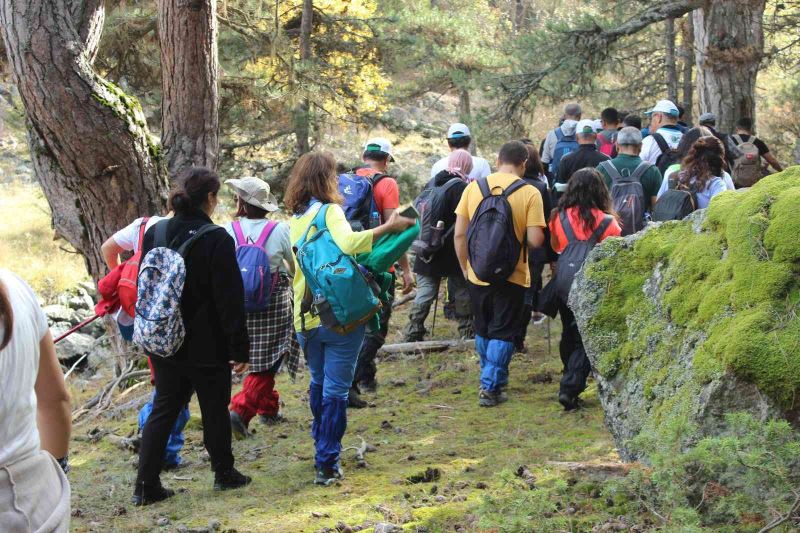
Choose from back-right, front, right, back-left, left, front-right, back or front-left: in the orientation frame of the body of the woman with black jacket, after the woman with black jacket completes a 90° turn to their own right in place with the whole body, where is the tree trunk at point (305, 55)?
back-left

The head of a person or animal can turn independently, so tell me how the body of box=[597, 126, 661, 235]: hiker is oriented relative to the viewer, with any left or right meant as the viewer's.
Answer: facing away from the viewer

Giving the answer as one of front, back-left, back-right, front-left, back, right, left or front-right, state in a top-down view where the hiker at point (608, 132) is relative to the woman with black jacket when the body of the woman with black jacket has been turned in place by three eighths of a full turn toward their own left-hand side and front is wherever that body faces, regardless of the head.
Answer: back-right

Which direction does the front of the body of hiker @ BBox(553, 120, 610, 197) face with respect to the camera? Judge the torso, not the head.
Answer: away from the camera

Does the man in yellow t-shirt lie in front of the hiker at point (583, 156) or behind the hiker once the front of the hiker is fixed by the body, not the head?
behind

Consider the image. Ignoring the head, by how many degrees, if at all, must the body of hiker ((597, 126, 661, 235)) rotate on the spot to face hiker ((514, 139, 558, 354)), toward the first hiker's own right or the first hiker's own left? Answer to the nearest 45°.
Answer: approximately 90° to the first hiker's own left

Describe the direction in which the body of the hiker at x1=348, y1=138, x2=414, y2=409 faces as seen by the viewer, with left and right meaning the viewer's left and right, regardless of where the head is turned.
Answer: facing away from the viewer and to the right of the viewer

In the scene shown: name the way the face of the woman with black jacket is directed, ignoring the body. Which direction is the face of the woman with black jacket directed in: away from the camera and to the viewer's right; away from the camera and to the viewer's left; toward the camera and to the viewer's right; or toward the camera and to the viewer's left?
away from the camera and to the viewer's right

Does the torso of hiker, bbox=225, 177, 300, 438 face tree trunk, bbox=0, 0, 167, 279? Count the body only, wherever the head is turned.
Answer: no

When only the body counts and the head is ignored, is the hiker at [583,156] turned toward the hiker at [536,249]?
no

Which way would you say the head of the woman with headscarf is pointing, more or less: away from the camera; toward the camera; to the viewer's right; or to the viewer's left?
away from the camera

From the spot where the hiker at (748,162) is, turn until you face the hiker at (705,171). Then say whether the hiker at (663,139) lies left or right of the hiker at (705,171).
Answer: right

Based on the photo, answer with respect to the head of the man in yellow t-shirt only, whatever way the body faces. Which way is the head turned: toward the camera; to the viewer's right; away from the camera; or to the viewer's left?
away from the camera

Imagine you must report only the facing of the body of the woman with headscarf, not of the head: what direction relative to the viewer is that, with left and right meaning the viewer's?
facing away from the viewer and to the right of the viewer

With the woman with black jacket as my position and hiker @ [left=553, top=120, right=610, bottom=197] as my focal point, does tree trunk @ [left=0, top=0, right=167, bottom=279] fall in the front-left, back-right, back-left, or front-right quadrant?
front-left

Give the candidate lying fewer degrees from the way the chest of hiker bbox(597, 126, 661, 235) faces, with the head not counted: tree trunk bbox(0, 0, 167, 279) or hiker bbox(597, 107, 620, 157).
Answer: the hiker

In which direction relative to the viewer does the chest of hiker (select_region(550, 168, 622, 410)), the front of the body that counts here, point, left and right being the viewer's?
facing away from the viewer

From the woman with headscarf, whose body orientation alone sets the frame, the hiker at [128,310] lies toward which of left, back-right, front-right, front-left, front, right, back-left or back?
back

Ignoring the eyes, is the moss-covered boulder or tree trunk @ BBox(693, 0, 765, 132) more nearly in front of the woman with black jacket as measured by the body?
the tree trunk

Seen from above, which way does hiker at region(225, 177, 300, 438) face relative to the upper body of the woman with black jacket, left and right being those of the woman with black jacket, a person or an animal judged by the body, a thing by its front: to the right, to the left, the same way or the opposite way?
the same way
